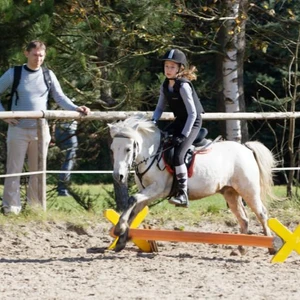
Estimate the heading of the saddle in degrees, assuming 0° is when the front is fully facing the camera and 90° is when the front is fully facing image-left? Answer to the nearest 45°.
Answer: approximately 45°

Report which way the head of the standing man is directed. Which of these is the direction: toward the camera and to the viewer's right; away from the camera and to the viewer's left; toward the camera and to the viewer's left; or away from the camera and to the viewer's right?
toward the camera and to the viewer's right

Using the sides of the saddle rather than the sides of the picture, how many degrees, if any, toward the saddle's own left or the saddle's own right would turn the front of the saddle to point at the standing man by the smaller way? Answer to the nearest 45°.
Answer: approximately 90° to the saddle's own right

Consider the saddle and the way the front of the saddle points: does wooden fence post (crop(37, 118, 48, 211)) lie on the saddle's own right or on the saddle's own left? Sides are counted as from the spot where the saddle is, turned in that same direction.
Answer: on the saddle's own right
